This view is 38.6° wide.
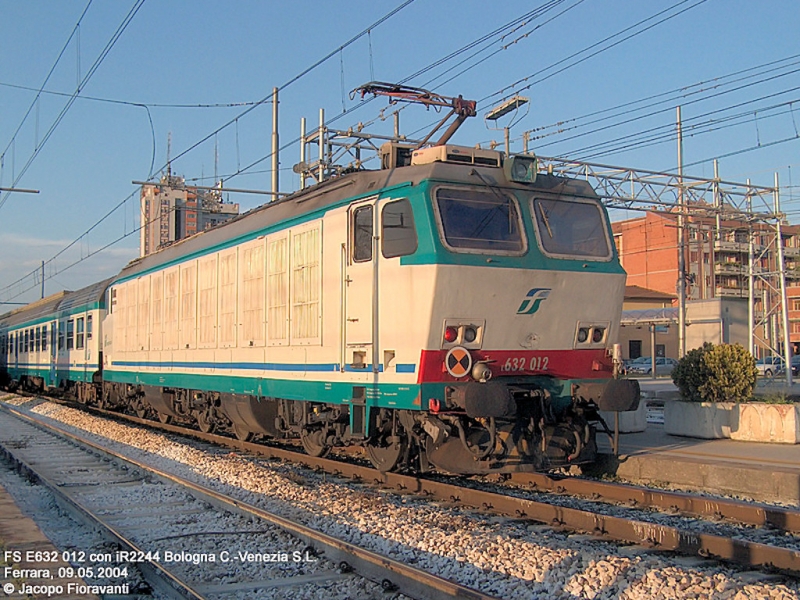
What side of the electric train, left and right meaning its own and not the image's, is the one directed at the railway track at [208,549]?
right

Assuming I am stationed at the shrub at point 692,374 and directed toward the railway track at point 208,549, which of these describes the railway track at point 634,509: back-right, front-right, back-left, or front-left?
front-left

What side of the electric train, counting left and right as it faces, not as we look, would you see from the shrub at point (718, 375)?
left

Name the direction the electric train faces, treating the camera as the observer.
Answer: facing the viewer and to the right of the viewer
